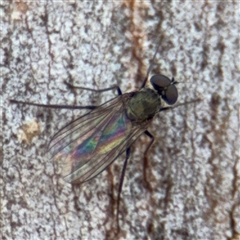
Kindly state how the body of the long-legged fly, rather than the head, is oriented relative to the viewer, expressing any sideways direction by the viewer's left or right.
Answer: facing away from the viewer and to the right of the viewer
